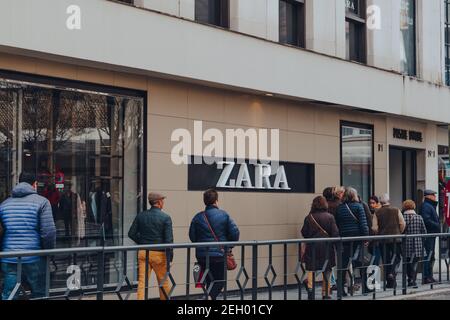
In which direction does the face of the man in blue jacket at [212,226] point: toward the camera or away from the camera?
away from the camera

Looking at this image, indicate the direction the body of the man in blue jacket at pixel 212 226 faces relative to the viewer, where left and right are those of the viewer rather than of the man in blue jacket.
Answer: facing away from the viewer

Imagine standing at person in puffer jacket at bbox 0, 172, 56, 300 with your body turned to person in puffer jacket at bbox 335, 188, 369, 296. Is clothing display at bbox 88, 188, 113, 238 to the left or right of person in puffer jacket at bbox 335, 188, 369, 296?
left

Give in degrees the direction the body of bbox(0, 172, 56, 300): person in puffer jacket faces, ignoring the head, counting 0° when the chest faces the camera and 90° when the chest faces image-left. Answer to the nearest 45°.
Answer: approximately 225°

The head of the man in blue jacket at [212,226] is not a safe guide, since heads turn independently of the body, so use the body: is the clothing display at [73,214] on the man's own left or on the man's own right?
on the man's own left

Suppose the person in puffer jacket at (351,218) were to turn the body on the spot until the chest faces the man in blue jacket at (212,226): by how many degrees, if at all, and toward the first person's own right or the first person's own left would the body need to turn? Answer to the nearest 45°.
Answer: approximately 135° to the first person's own left

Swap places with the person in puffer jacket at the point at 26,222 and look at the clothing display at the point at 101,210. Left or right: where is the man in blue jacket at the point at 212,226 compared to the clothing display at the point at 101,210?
right

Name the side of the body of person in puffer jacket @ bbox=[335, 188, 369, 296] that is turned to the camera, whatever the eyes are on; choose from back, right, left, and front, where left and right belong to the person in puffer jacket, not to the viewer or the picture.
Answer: back
